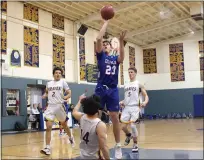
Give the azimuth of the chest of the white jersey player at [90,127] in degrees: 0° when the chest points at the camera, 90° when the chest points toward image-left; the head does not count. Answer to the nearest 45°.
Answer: approximately 225°

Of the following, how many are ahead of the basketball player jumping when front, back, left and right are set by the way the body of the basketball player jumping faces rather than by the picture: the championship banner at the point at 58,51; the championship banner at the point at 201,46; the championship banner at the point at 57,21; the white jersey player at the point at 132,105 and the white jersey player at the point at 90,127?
1

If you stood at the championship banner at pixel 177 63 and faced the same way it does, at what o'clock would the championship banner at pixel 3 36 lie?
the championship banner at pixel 3 36 is roughly at 1 o'clock from the championship banner at pixel 177 63.

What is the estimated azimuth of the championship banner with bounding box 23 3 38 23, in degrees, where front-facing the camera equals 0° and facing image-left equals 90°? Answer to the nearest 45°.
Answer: approximately 315°

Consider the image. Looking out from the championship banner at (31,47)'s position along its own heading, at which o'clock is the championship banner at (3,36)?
the championship banner at (3,36) is roughly at 3 o'clock from the championship banner at (31,47).

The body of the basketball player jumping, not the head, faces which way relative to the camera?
toward the camera

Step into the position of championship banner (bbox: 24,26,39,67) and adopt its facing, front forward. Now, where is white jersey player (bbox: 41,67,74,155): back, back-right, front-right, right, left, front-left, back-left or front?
front-right

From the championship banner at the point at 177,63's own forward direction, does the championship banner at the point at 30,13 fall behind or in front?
in front

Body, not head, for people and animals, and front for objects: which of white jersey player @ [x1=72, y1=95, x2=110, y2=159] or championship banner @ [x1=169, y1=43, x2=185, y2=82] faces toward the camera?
the championship banner

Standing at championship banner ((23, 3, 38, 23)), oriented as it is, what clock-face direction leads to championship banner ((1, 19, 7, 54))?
championship banner ((1, 19, 7, 54)) is roughly at 3 o'clock from championship banner ((23, 3, 38, 23)).

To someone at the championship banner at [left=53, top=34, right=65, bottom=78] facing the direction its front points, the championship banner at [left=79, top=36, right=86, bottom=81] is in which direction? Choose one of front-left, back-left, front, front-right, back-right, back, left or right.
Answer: left

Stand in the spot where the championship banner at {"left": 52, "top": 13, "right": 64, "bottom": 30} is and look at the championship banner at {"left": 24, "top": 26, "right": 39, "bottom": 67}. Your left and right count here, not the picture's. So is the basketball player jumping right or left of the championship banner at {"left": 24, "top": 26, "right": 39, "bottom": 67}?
left

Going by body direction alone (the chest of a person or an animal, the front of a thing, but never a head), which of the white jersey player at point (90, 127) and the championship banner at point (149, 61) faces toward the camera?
the championship banner

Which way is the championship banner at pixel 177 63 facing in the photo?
toward the camera

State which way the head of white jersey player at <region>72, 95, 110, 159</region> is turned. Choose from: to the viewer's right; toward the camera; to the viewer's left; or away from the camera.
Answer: away from the camera

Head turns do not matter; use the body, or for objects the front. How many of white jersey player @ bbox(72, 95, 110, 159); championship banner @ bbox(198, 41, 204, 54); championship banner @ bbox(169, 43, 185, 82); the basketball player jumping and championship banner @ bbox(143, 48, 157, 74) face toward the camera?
4

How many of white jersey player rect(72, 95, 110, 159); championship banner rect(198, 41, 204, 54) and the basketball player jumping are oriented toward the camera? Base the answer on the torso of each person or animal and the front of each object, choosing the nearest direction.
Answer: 2
